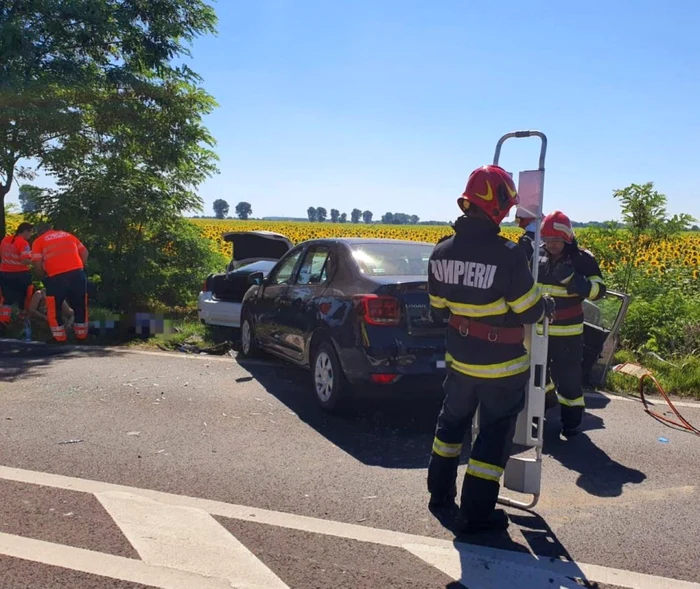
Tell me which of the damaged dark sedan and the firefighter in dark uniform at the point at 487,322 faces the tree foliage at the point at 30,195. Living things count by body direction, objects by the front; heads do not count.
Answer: the damaged dark sedan

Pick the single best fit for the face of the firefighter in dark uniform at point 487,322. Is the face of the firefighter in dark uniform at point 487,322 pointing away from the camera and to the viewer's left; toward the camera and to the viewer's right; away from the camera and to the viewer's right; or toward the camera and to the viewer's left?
away from the camera and to the viewer's right

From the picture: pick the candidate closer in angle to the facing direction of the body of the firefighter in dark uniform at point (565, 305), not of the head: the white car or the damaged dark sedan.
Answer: the damaged dark sedan

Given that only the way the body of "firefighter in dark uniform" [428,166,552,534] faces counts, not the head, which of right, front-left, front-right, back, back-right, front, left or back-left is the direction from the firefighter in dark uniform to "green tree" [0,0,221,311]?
left

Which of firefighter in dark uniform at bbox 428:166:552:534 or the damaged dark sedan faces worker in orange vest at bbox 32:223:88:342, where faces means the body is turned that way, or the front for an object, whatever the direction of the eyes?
the damaged dark sedan

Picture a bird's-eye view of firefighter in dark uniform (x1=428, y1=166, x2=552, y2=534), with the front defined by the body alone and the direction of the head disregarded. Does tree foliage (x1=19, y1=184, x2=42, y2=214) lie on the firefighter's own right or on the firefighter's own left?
on the firefighter's own left

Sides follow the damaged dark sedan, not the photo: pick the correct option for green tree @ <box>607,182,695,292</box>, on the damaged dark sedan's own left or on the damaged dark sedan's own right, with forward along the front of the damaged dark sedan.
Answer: on the damaged dark sedan's own right

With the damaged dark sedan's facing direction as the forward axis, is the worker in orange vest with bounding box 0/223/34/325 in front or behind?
in front
